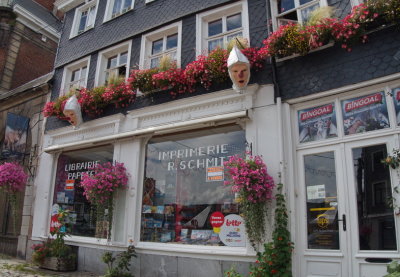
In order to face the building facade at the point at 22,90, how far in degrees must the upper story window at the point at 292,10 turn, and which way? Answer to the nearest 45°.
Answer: approximately 45° to its right

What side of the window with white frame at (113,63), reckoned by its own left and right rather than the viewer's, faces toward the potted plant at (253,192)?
left

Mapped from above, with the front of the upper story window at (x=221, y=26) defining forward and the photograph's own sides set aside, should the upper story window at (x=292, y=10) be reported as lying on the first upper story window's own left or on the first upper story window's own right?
on the first upper story window's own left

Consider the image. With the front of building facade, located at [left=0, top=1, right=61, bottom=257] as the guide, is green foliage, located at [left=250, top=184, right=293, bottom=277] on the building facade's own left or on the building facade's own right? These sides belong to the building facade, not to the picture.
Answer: on the building facade's own left

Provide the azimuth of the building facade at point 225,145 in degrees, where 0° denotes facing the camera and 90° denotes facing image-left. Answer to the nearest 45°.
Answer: approximately 45°

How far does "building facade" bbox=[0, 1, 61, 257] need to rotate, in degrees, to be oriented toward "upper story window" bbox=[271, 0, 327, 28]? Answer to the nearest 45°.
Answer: approximately 90° to its left
